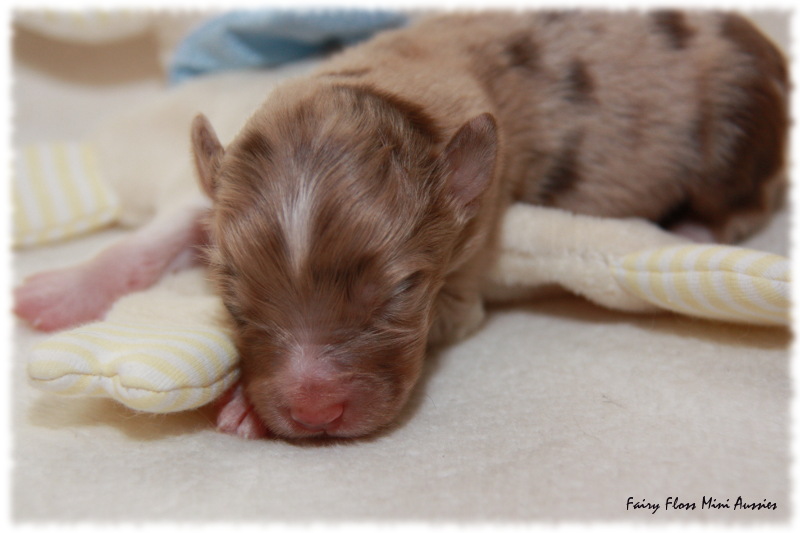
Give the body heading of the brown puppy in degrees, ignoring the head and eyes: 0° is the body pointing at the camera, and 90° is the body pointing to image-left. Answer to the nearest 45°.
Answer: approximately 45°

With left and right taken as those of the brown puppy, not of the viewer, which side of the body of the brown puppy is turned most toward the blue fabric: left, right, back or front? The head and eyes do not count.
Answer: right

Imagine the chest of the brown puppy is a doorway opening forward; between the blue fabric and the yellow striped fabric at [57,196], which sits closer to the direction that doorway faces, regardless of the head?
the yellow striped fabric

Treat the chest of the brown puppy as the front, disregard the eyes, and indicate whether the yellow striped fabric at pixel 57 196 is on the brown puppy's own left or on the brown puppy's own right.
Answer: on the brown puppy's own right
